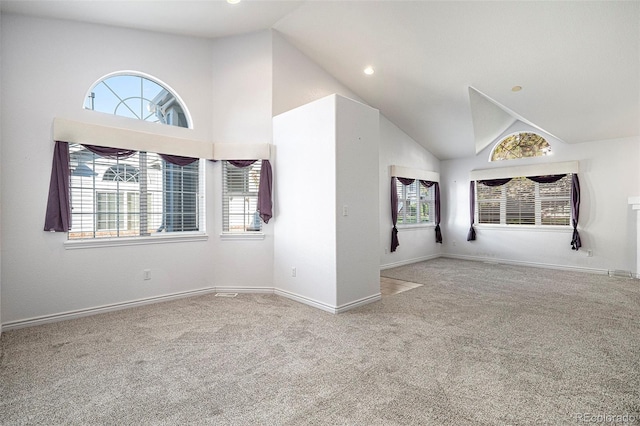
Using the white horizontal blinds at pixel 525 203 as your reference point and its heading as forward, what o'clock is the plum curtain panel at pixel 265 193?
The plum curtain panel is roughly at 1 o'clock from the white horizontal blinds.

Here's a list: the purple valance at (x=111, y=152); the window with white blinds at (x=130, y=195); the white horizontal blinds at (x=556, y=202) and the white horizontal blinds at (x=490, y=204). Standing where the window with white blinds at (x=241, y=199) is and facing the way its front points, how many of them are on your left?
2

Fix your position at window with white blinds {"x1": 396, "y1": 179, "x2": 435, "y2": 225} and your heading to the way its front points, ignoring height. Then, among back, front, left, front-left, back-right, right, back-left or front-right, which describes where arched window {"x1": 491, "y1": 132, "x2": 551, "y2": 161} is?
front-left

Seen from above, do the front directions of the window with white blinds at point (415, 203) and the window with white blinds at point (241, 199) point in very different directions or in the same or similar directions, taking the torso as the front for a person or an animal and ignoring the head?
same or similar directions

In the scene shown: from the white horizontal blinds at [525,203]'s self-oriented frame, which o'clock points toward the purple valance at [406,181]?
The purple valance is roughly at 2 o'clock from the white horizontal blinds.

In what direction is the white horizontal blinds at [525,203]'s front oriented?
toward the camera

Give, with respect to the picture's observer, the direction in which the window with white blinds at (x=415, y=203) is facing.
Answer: facing the viewer and to the right of the viewer

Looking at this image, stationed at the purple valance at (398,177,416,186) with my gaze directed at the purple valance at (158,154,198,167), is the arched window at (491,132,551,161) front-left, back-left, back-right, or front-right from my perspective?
back-left

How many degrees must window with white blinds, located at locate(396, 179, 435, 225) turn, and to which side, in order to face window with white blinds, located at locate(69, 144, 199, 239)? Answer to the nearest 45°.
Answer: approximately 90° to its right

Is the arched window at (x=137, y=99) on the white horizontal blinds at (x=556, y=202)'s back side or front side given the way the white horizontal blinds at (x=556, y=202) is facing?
on the front side

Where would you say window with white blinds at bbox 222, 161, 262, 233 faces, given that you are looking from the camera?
facing the viewer

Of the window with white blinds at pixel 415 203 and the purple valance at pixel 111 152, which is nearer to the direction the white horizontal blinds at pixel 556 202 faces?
the purple valance

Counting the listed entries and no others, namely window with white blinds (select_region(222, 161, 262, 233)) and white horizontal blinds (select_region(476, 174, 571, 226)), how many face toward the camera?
2

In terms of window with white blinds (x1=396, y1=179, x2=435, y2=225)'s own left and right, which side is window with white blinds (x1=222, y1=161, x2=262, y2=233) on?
on its right
